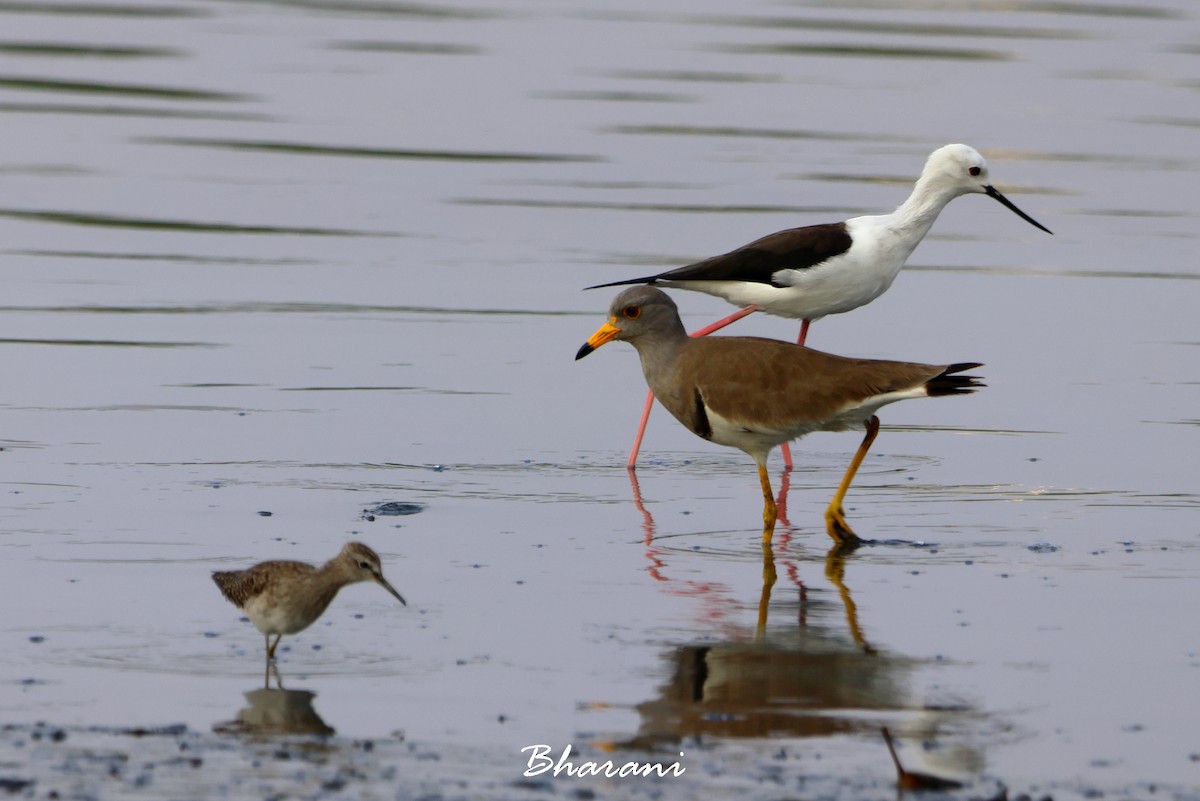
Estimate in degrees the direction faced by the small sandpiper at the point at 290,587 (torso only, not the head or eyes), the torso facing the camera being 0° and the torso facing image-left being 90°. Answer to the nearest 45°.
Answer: approximately 270°
